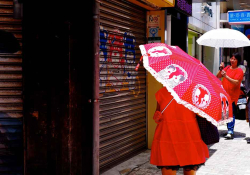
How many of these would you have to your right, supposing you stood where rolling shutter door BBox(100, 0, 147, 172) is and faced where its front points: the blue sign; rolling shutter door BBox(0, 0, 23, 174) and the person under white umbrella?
1

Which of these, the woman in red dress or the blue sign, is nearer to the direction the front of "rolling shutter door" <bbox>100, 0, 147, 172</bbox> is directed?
the woman in red dress

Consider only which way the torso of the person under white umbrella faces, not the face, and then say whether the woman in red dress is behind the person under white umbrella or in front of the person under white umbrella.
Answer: in front

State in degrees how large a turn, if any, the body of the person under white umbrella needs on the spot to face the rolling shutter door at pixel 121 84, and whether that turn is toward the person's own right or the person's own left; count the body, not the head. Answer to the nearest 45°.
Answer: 0° — they already face it

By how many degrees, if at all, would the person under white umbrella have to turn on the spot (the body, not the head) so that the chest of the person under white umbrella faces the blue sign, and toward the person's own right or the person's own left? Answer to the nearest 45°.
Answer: approximately 135° to the person's own right

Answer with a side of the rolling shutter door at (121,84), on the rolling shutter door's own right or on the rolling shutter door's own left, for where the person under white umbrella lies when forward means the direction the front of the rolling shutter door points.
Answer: on the rolling shutter door's own left

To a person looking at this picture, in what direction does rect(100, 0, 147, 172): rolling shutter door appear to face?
facing the viewer and to the right of the viewer

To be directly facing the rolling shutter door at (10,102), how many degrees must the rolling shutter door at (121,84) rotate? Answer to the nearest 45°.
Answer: approximately 90° to its right

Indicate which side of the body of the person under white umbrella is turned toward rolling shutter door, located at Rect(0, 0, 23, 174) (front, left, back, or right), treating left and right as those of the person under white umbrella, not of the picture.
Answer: front

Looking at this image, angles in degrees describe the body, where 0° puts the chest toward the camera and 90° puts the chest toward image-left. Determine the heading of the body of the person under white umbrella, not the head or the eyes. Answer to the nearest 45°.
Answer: approximately 45°

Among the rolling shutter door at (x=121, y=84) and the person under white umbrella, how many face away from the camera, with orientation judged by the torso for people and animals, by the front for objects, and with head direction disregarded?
0

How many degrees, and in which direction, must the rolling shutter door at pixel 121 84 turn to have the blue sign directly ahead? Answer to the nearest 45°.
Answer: approximately 90° to its left

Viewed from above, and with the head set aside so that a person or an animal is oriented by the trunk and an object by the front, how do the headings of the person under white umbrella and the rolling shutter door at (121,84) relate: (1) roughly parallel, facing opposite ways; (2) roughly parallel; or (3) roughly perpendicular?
roughly perpendicular
